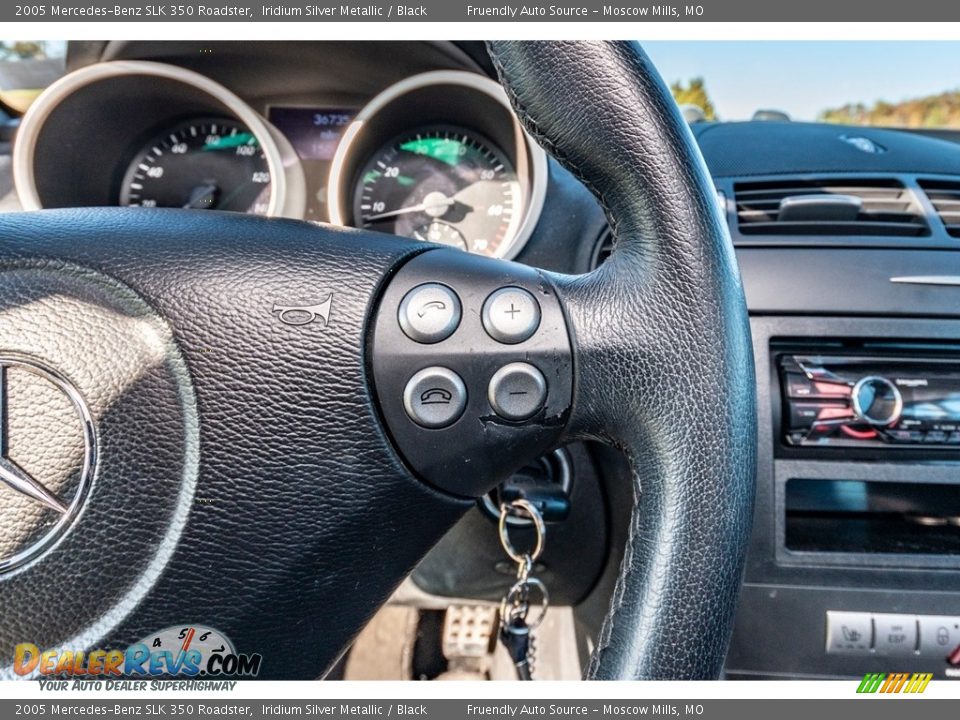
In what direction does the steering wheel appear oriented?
toward the camera

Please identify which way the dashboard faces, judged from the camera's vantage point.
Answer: facing the viewer

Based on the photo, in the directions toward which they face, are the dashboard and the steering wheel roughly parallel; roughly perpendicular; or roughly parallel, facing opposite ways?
roughly parallel

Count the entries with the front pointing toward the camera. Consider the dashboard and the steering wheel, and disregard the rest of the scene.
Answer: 2
